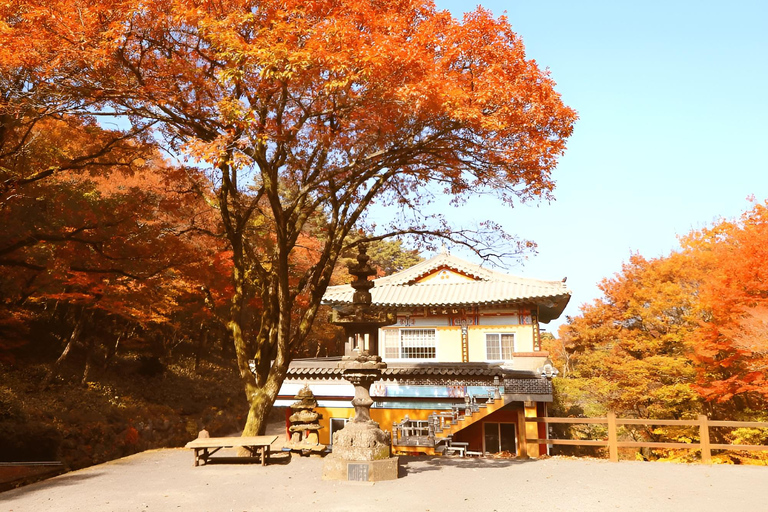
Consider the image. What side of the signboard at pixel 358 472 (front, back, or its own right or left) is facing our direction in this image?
front

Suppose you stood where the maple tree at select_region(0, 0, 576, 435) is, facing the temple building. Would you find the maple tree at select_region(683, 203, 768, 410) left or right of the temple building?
right

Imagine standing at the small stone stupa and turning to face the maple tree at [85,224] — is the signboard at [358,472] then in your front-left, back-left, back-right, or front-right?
back-left

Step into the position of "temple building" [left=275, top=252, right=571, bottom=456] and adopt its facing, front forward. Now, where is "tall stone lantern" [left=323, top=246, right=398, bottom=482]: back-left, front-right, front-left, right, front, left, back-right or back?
front

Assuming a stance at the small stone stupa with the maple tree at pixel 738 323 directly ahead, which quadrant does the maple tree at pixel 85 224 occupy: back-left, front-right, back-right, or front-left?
back-left

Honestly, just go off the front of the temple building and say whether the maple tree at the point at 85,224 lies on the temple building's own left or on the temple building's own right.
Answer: on the temple building's own right

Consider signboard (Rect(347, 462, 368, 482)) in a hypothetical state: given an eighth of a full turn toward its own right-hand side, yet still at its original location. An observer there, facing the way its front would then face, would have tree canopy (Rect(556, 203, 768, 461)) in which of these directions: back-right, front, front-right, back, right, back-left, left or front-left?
back

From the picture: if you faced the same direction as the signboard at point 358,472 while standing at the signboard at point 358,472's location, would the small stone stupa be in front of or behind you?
behind

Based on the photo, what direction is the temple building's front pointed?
toward the camera
